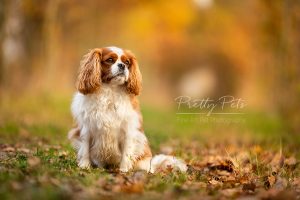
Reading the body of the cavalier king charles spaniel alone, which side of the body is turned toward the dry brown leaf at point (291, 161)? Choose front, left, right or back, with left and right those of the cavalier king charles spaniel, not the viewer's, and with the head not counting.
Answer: left

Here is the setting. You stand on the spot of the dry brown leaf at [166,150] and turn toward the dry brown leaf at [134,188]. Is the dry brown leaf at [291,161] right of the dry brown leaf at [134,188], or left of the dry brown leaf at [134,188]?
left

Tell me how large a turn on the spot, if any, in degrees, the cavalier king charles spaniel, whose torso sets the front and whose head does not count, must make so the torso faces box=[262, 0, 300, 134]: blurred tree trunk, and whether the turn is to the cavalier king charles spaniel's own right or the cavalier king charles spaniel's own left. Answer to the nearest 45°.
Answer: approximately 135° to the cavalier king charles spaniel's own left

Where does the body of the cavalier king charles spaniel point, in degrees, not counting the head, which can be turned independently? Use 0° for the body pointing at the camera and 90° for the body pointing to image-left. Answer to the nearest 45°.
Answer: approximately 0°

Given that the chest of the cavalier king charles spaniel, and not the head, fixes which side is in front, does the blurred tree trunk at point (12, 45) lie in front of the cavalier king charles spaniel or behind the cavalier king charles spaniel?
behind
